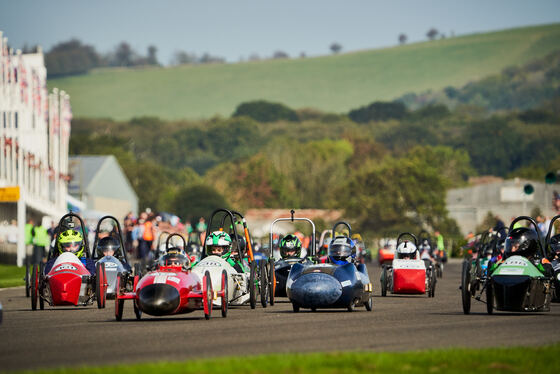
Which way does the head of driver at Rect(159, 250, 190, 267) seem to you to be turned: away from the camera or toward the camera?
toward the camera

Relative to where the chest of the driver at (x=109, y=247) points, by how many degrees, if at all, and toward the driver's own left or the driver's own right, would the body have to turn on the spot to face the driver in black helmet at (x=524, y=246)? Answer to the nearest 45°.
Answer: approximately 45° to the driver's own left

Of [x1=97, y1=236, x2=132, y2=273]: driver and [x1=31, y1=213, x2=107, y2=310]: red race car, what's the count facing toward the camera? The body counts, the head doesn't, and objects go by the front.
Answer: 2

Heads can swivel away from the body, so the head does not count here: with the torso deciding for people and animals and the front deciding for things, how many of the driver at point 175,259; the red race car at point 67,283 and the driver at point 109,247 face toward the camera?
3

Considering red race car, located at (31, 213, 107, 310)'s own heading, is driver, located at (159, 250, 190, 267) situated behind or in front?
in front

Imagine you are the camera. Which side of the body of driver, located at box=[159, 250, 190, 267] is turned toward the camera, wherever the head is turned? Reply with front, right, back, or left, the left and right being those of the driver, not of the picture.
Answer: front

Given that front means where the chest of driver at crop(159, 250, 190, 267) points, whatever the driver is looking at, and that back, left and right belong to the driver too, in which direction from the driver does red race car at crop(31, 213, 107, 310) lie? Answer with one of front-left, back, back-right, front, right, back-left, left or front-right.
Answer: back-right

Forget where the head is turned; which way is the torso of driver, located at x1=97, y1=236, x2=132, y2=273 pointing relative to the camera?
toward the camera

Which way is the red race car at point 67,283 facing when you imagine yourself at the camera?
facing the viewer

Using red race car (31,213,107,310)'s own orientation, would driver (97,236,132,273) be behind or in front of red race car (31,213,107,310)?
behind

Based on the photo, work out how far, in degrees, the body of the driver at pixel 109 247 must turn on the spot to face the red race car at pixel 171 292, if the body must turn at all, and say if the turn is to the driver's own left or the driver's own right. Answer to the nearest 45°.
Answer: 0° — they already face it
